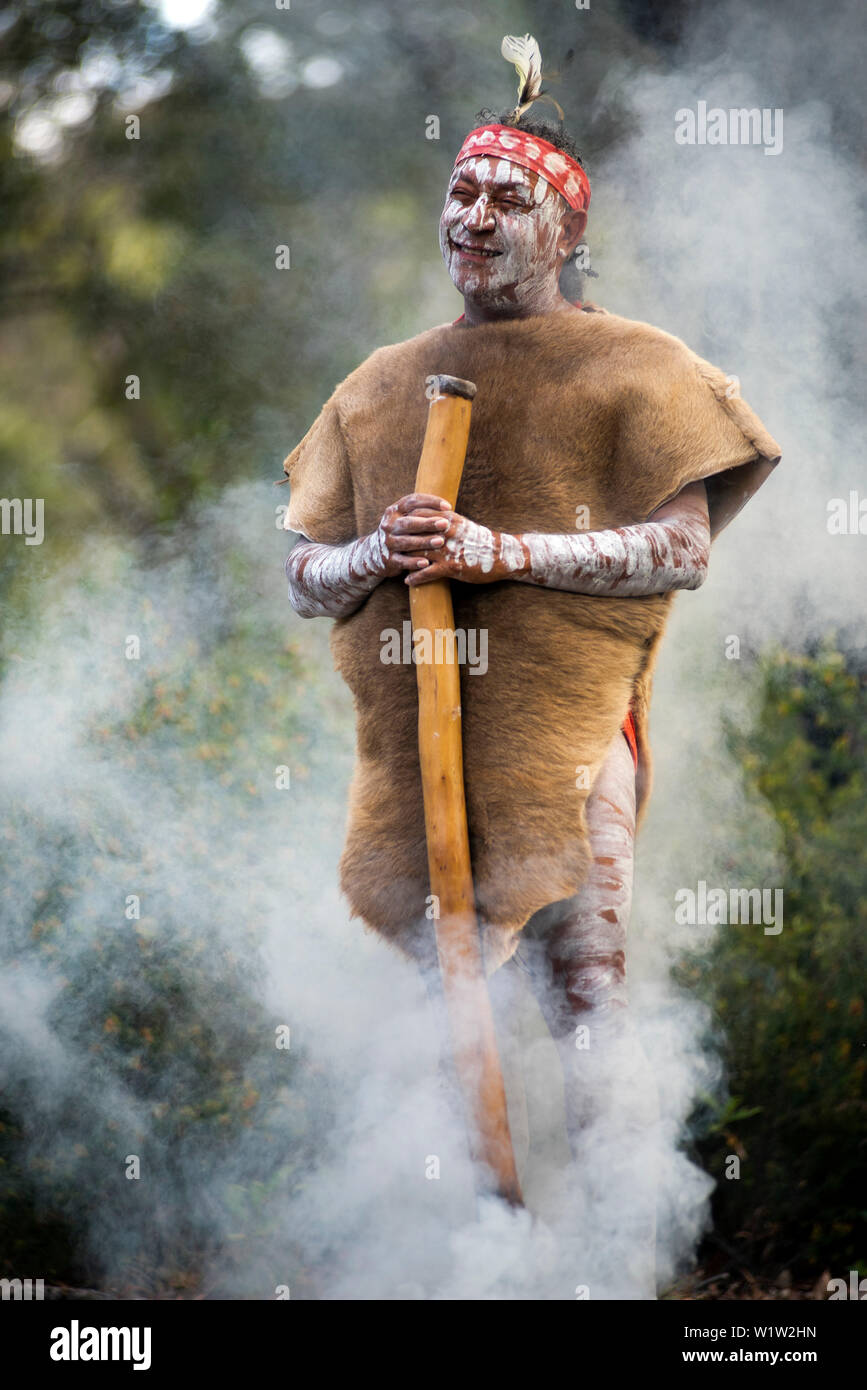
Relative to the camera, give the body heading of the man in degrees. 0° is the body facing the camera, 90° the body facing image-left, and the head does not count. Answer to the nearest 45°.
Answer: approximately 45°

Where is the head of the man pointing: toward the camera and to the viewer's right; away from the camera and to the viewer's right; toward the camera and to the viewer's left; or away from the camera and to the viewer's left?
toward the camera and to the viewer's left
